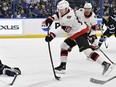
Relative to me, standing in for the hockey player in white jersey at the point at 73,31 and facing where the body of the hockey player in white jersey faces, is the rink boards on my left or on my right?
on my right

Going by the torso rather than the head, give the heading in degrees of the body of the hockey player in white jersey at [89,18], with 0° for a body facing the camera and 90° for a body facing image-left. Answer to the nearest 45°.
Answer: approximately 0°

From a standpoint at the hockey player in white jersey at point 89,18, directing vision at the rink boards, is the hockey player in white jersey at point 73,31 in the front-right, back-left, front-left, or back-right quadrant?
back-left

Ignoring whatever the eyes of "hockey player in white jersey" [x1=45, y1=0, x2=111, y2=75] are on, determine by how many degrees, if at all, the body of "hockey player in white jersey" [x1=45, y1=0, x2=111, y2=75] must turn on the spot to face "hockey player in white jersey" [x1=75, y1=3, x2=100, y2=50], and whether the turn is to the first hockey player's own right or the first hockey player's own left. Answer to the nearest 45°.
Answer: approximately 135° to the first hockey player's own right

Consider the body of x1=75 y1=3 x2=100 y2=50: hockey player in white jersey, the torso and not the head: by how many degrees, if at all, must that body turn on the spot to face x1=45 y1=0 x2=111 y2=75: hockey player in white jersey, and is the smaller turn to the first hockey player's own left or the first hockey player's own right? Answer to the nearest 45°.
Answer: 0° — they already face them

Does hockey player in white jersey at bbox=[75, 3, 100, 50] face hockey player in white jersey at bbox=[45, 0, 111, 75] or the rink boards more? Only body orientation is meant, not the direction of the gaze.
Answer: the hockey player in white jersey

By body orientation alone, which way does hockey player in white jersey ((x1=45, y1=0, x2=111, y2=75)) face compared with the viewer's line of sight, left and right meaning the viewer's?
facing the viewer and to the left of the viewer

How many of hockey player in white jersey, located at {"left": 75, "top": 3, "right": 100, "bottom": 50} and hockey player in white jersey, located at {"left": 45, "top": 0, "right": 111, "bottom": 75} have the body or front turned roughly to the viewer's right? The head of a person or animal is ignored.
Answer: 0
